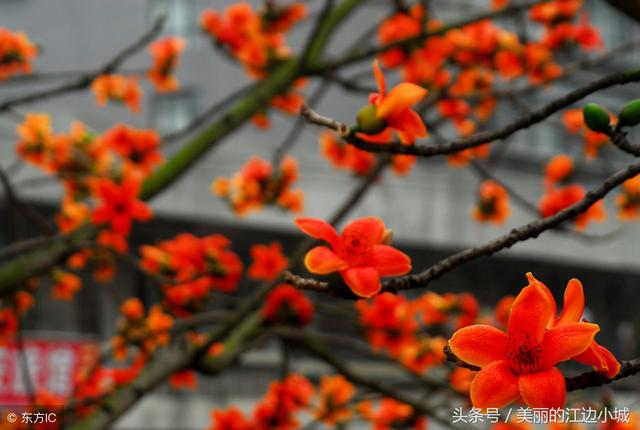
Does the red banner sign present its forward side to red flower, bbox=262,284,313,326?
yes

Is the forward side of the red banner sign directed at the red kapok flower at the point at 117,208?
yes

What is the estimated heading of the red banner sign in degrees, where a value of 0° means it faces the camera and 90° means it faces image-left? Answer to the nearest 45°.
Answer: approximately 0°

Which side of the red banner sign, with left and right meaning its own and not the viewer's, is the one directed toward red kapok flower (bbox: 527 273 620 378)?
front

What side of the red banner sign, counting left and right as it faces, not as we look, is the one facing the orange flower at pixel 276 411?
front

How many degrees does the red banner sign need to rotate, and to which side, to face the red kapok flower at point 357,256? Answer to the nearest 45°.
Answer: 0° — it already faces it

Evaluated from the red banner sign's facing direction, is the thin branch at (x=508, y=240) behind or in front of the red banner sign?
in front

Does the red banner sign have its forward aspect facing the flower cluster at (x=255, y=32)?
yes

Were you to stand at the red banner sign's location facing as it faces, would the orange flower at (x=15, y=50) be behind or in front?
in front

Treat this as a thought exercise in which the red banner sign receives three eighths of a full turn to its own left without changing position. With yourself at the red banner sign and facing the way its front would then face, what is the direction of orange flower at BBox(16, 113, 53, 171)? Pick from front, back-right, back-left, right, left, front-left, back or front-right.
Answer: back-right

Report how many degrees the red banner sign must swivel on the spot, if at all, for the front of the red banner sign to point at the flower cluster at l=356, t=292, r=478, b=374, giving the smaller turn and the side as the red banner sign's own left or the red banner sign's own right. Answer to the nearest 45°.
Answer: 0° — it already faces it

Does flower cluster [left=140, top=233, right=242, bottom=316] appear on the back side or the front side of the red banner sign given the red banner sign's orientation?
on the front side
